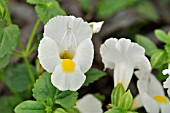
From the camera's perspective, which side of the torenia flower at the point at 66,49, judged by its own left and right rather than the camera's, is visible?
front

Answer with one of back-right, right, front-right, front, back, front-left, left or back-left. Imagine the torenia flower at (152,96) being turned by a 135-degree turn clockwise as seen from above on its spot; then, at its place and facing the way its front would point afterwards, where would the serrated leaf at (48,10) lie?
front-left

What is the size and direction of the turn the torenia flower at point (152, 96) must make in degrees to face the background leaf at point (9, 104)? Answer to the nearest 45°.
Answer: approximately 135° to its right

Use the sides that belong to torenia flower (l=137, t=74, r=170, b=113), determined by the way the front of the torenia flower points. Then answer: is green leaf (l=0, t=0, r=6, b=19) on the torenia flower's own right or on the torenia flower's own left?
on the torenia flower's own right
